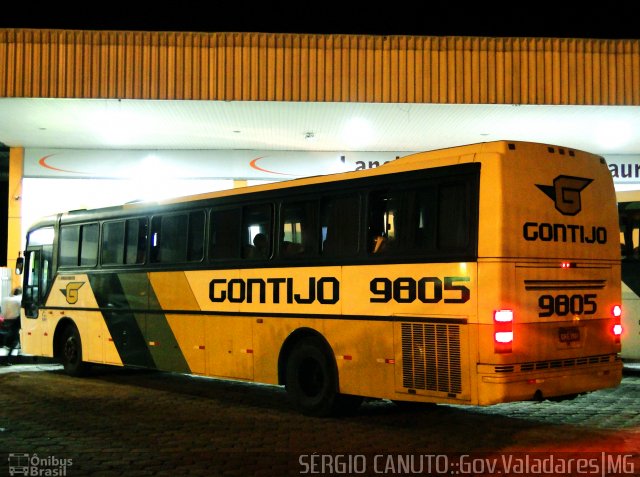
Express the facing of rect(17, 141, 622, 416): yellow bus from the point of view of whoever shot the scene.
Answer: facing away from the viewer and to the left of the viewer

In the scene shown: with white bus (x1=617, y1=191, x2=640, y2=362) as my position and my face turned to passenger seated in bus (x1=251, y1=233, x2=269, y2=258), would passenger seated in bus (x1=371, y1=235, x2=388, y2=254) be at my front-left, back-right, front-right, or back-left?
front-left

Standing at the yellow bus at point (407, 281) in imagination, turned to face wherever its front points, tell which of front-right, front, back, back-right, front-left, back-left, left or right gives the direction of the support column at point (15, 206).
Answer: front

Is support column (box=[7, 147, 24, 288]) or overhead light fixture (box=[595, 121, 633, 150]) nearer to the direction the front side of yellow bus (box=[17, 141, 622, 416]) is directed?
the support column
